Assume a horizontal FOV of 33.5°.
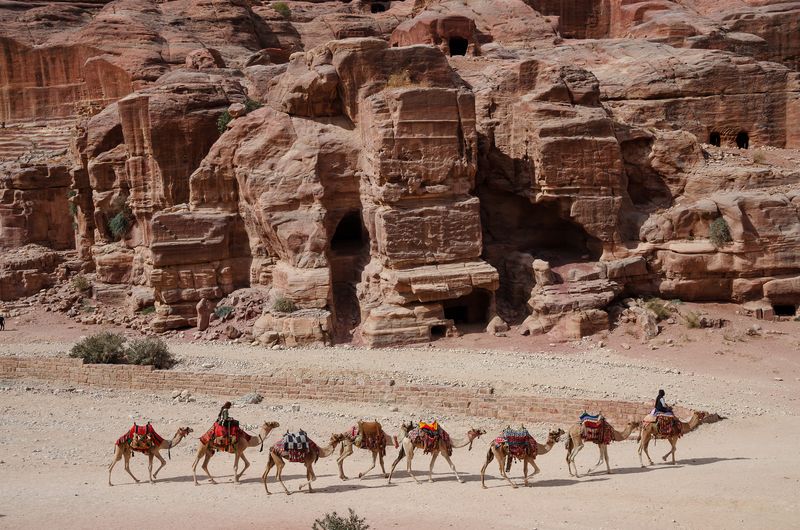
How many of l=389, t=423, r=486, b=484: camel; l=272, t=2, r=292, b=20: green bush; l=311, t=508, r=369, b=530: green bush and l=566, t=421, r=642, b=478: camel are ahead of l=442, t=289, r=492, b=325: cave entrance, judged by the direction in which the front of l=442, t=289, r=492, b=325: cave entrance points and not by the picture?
3

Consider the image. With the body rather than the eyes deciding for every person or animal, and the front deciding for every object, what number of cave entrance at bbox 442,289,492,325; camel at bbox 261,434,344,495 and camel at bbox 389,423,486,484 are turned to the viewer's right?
2

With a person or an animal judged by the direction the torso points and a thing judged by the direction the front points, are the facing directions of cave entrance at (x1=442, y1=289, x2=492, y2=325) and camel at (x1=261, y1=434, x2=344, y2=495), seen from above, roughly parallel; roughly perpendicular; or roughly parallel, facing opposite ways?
roughly perpendicular

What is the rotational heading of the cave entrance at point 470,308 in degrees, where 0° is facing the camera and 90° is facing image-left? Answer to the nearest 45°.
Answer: approximately 0°

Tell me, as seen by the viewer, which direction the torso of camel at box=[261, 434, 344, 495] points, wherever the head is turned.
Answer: to the viewer's right

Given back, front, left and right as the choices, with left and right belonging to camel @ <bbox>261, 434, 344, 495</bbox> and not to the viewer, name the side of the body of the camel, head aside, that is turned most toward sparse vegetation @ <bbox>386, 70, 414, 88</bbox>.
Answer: left

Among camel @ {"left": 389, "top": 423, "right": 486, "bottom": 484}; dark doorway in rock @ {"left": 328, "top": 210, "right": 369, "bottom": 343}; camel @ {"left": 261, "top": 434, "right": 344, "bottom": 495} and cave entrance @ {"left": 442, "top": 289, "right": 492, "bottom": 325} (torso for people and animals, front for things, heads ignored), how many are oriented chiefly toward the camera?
2

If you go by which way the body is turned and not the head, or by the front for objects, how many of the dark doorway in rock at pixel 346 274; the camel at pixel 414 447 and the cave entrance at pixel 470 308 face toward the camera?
2

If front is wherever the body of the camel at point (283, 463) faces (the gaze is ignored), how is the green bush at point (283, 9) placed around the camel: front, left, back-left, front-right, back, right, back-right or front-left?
left

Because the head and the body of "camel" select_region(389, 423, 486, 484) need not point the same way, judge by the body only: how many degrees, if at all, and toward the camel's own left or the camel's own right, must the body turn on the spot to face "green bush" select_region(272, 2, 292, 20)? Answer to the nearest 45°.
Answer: approximately 90° to the camel's own left

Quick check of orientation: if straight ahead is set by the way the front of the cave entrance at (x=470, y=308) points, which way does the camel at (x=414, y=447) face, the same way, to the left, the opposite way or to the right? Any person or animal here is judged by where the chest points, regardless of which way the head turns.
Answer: to the left

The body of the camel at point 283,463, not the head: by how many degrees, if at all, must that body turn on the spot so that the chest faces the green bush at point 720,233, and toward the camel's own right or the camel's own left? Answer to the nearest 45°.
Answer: approximately 45° to the camel's own left

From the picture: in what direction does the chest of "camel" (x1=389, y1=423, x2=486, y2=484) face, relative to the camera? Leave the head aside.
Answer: to the viewer's right

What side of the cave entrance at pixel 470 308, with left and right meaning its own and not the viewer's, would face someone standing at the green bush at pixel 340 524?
front
